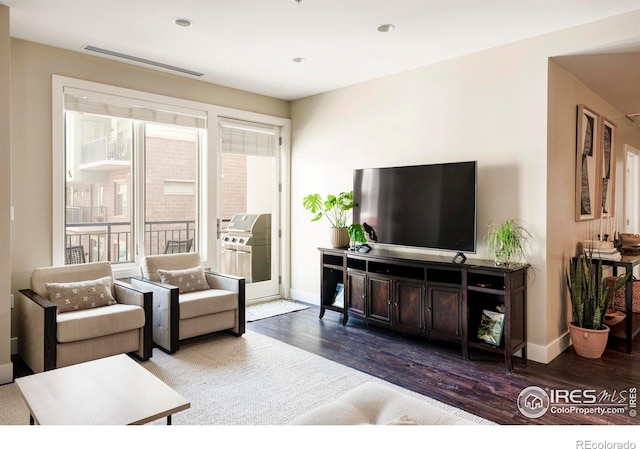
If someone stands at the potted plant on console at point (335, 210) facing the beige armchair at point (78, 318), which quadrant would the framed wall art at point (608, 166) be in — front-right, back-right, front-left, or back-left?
back-left

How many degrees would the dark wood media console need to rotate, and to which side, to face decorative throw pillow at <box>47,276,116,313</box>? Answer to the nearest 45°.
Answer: approximately 45° to its right

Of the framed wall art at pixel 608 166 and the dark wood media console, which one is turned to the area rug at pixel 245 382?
the dark wood media console

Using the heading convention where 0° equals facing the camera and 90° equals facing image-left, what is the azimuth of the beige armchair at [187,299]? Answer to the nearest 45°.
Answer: approximately 315°

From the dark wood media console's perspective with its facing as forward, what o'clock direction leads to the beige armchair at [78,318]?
The beige armchair is roughly at 1 o'clock from the dark wood media console.

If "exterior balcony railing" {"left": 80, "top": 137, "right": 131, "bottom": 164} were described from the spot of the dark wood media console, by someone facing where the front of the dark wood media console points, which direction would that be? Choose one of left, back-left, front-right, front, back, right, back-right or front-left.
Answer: front-right

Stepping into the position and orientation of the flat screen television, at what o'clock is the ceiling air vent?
The ceiling air vent is roughly at 1 o'clock from the flat screen television.
